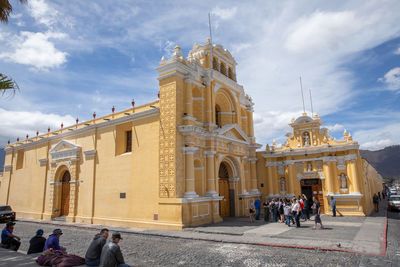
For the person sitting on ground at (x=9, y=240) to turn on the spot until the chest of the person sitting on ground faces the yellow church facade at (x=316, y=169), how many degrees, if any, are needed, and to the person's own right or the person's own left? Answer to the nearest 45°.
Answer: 0° — they already face it

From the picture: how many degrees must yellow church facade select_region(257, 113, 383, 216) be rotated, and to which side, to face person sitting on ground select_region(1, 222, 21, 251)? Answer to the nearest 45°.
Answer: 0° — it already faces them

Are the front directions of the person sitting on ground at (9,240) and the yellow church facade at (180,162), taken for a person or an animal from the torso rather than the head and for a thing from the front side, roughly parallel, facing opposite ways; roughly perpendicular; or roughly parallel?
roughly perpendicular

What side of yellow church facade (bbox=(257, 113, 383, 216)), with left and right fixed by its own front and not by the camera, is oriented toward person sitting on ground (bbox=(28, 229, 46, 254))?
front

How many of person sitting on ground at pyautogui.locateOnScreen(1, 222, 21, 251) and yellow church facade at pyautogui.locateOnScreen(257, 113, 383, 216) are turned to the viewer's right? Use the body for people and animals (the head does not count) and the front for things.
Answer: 1

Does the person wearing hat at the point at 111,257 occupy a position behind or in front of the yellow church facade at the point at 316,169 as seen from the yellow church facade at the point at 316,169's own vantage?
in front

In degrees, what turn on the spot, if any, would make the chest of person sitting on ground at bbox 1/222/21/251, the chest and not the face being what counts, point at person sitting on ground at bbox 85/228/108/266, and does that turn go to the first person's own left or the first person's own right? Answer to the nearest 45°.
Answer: approximately 45° to the first person's own right

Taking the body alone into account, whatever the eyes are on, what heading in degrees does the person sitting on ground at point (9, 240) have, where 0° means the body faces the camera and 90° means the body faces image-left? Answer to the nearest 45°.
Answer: approximately 270°

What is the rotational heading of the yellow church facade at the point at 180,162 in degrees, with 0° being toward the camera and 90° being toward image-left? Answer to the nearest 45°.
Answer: approximately 315°
